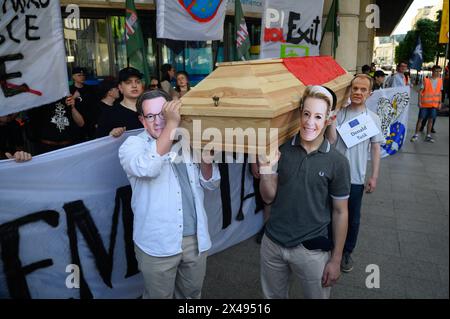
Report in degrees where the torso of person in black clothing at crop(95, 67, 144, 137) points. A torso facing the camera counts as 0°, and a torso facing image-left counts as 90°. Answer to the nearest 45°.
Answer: approximately 315°

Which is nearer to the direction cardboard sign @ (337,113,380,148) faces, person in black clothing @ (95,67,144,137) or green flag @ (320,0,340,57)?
the person in black clothing

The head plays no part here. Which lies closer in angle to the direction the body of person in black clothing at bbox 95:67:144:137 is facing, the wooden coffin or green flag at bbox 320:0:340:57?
the wooden coffin
